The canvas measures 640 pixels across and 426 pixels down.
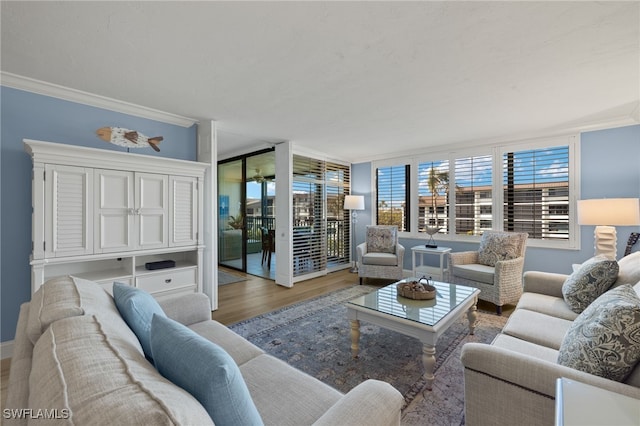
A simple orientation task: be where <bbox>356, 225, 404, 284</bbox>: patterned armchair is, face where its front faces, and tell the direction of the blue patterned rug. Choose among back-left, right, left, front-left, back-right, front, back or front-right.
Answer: front

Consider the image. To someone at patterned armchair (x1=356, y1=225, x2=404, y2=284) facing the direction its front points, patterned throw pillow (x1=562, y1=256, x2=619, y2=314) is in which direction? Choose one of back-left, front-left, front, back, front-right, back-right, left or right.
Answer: front-left

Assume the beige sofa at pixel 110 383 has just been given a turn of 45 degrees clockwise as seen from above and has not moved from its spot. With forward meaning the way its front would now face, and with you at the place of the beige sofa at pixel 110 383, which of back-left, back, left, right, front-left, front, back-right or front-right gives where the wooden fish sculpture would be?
back-left

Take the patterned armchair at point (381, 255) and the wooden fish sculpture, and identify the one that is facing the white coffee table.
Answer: the patterned armchair

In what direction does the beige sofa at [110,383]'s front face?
to the viewer's right

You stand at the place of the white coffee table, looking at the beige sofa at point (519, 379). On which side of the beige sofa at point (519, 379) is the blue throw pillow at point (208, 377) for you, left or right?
right

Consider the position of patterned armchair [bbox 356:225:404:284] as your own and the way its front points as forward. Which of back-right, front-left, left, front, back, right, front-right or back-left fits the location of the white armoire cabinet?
front-right

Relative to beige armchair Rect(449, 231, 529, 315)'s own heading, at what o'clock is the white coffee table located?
The white coffee table is roughly at 11 o'clock from the beige armchair.

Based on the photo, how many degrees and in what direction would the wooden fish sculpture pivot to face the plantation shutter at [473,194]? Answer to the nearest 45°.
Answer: approximately 180°

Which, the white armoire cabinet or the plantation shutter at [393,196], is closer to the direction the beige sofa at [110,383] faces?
the plantation shutter

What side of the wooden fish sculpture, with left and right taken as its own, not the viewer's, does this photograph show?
left

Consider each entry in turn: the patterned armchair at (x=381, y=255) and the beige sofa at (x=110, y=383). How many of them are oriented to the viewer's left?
0

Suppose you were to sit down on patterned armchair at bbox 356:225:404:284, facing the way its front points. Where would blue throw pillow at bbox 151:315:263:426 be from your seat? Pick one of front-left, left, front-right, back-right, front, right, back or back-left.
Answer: front

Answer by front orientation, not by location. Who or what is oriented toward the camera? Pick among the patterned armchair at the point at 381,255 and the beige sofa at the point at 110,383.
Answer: the patterned armchair

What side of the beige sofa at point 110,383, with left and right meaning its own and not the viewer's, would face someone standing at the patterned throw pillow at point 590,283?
front

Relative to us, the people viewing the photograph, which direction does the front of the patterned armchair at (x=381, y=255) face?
facing the viewer
